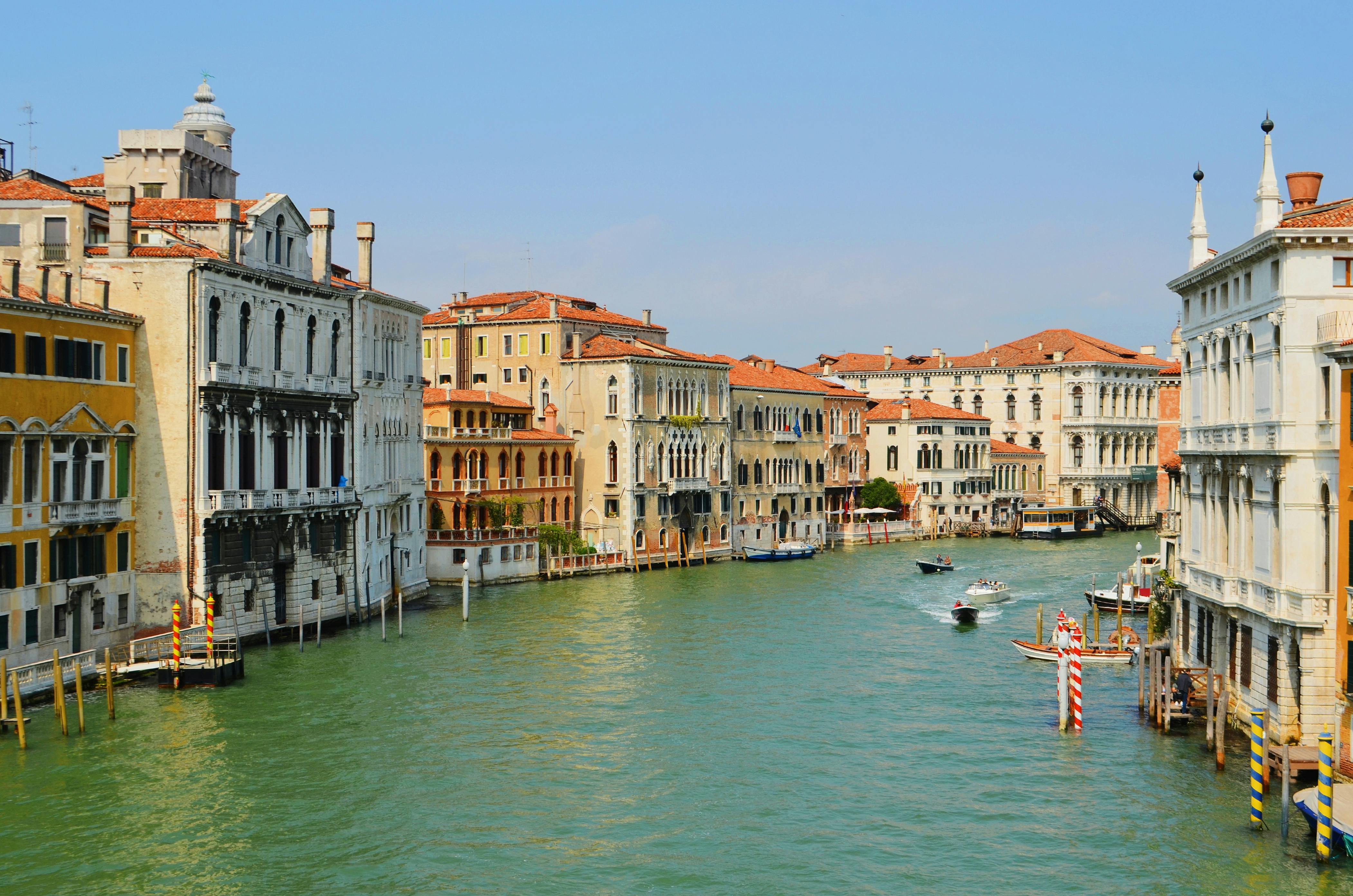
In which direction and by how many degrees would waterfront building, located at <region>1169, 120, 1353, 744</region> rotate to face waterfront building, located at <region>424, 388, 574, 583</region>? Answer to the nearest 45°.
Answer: approximately 90° to its right

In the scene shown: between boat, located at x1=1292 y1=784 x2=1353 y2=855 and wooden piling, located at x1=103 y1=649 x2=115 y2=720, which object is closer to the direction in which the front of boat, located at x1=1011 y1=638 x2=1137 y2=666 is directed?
the wooden piling

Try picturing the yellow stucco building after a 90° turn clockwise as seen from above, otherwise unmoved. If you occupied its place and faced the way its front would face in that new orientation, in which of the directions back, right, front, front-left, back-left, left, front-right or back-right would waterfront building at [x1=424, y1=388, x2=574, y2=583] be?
back

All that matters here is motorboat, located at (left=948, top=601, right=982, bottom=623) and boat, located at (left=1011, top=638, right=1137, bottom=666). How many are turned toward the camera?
1

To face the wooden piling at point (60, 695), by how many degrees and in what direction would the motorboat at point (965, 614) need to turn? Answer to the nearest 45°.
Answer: approximately 45° to its right

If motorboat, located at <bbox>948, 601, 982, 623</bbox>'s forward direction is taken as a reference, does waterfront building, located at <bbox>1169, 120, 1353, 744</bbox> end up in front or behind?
in front

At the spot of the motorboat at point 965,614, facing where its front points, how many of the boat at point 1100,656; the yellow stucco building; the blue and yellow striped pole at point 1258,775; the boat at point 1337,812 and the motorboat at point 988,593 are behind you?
1

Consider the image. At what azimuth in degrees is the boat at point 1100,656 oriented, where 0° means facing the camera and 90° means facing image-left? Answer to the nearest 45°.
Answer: approximately 90°

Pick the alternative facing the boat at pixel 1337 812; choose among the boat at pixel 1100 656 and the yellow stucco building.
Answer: the yellow stucco building

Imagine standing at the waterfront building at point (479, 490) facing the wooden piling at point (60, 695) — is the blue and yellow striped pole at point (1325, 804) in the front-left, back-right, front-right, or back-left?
front-left

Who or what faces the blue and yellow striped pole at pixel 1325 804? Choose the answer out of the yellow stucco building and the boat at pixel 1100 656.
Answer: the yellow stucco building

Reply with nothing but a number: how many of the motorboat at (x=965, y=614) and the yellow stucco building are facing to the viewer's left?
0

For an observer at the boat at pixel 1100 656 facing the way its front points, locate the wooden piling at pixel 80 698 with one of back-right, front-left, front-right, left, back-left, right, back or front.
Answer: front-left

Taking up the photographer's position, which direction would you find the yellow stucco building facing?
facing the viewer and to the right of the viewer

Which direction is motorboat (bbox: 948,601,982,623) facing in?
toward the camera

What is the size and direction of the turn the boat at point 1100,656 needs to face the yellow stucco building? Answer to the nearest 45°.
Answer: approximately 45° to its left

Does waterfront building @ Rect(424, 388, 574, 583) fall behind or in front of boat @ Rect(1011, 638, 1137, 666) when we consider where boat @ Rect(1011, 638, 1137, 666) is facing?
in front

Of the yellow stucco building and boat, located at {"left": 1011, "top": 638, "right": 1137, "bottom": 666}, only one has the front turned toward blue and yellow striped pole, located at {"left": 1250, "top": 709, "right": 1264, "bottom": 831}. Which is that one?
the yellow stucco building
